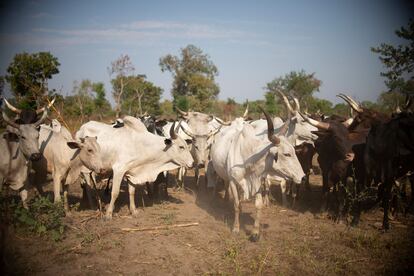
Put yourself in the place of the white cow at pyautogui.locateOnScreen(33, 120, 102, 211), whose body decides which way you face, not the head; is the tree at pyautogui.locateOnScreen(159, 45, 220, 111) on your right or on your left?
on your left

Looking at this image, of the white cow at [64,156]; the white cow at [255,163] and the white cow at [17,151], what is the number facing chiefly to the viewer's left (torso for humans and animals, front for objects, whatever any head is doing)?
0

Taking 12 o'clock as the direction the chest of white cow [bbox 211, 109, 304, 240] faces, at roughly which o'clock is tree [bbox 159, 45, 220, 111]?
The tree is roughly at 7 o'clock from the white cow.

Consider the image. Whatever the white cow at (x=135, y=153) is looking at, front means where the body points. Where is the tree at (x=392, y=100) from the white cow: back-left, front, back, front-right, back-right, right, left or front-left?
front-left

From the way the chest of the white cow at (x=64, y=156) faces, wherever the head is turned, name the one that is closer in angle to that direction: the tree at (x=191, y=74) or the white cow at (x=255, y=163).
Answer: the white cow

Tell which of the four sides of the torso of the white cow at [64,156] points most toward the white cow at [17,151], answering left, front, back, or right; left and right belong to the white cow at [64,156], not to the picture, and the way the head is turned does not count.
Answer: right

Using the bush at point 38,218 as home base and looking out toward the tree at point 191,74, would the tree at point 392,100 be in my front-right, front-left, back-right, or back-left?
front-right

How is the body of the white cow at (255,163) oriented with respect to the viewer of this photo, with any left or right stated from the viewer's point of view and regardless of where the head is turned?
facing the viewer and to the right of the viewer

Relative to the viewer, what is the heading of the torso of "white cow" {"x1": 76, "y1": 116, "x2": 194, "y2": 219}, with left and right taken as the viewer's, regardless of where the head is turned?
facing to the right of the viewer

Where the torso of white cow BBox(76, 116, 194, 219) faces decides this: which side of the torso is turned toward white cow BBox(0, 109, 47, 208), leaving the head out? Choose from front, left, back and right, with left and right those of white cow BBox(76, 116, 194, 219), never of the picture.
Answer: back

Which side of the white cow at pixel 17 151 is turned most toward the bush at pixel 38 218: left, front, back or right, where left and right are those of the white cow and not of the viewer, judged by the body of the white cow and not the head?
front
